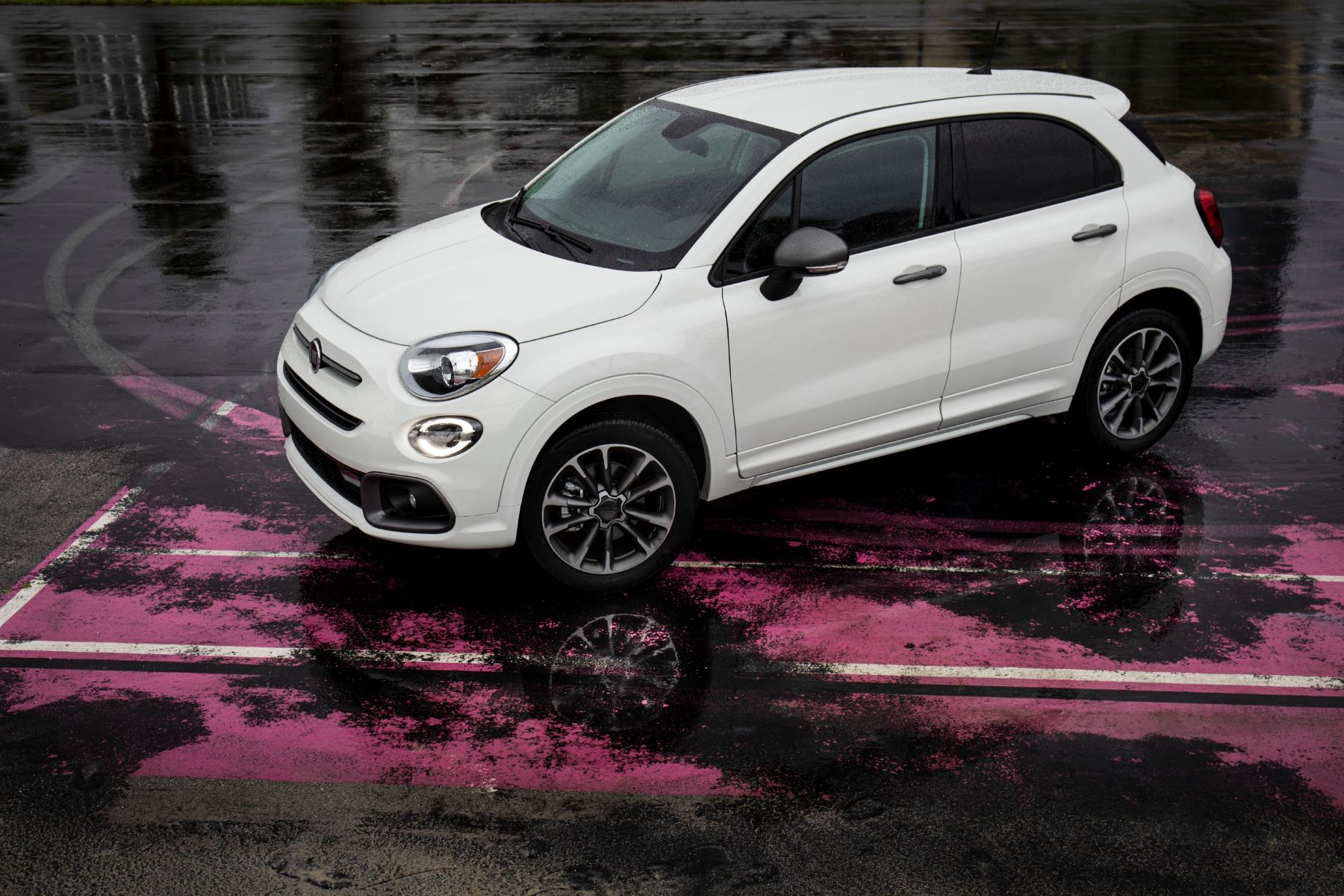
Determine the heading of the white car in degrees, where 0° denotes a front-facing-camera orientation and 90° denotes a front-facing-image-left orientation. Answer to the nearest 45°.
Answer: approximately 45°
